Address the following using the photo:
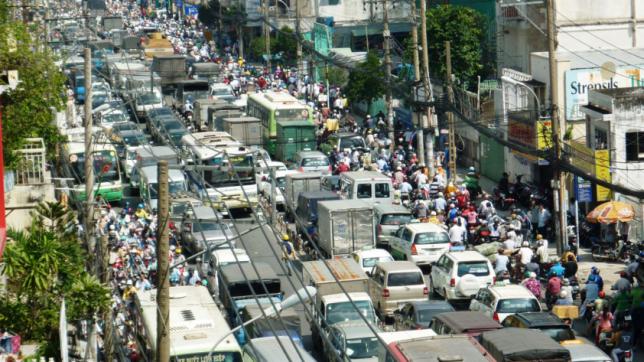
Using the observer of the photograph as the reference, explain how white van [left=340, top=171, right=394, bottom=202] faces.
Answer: facing away from the viewer and to the left of the viewer

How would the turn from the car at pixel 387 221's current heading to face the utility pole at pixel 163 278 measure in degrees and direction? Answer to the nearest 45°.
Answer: approximately 135° to its left

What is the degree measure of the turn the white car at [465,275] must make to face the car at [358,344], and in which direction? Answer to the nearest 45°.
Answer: approximately 135° to its left

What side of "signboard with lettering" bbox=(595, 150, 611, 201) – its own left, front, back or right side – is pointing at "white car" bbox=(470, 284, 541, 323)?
front

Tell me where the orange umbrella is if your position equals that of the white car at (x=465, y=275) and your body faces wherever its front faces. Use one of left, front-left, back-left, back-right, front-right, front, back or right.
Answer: right

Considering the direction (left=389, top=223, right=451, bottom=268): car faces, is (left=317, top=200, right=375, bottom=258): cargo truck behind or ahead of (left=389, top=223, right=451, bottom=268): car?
ahead

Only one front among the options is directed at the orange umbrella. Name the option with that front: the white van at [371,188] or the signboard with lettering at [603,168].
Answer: the signboard with lettering

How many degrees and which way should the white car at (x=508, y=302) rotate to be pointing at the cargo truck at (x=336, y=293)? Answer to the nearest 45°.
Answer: approximately 45° to its left

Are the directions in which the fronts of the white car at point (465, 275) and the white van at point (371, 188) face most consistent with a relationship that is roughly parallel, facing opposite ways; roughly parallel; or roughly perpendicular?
roughly parallel

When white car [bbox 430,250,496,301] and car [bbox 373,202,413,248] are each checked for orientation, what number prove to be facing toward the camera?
0

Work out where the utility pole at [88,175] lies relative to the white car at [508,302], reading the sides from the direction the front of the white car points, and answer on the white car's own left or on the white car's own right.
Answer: on the white car's own left

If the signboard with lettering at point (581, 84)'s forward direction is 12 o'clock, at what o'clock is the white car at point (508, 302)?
The white car is roughly at 12 o'clock from the signboard with lettering.

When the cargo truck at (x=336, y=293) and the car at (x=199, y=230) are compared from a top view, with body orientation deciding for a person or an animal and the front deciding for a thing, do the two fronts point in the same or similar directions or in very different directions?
same or similar directions

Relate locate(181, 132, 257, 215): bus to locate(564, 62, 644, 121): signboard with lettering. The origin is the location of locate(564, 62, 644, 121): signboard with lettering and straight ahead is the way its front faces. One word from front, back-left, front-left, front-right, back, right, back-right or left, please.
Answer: right

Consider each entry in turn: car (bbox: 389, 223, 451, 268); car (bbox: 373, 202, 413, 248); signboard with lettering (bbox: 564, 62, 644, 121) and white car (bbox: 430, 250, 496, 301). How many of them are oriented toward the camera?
1
